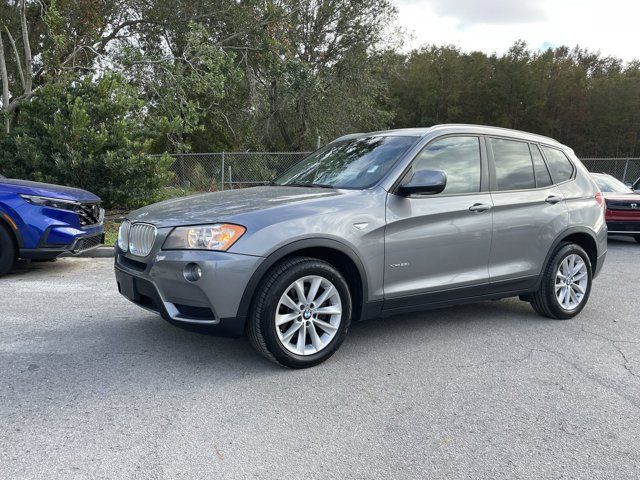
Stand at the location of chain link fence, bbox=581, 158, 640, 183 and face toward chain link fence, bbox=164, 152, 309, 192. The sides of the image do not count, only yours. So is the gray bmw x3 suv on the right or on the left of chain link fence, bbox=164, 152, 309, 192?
left

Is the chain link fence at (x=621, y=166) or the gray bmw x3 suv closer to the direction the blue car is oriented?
the gray bmw x3 suv

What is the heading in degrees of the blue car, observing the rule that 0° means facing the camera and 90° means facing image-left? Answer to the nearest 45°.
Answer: approximately 315°

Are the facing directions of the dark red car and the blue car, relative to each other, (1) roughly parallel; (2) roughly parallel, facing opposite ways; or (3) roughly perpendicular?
roughly perpendicular

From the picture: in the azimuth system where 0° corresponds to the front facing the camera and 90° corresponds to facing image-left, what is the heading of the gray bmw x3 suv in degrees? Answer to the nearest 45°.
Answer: approximately 45°

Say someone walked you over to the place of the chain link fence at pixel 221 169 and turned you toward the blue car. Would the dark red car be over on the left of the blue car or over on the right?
left

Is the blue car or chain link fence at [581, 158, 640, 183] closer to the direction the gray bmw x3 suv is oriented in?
the blue car

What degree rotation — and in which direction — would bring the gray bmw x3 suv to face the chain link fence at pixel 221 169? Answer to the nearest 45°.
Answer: approximately 135° to its right

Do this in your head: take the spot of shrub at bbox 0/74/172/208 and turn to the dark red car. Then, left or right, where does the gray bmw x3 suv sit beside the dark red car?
right
